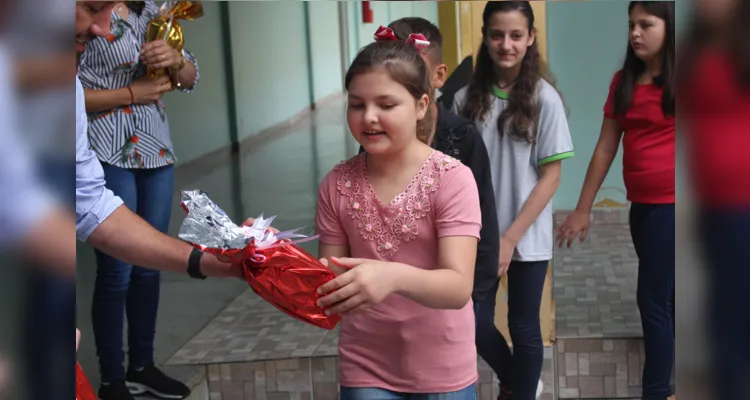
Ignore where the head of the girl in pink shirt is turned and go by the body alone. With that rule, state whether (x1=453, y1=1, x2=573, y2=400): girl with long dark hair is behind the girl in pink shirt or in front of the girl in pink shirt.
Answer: behind

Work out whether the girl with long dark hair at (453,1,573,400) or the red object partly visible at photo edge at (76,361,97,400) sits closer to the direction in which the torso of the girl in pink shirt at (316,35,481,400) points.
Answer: the red object partly visible at photo edge

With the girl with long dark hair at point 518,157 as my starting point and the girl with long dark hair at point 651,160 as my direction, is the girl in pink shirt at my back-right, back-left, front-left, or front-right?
back-right

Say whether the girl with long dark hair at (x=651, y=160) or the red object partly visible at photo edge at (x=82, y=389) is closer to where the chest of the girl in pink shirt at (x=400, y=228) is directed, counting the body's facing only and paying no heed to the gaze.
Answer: the red object partly visible at photo edge

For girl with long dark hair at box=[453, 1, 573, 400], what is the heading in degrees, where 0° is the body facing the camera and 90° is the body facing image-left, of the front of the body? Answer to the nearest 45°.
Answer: approximately 45°
